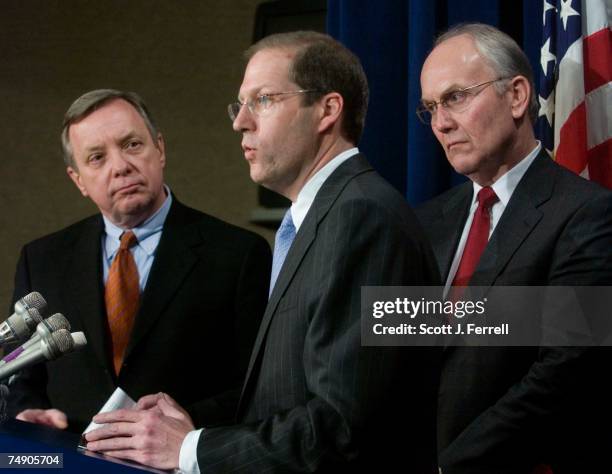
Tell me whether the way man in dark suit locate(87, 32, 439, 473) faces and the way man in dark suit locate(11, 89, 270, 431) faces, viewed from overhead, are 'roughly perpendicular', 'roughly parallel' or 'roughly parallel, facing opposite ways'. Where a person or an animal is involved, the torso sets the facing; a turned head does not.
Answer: roughly perpendicular

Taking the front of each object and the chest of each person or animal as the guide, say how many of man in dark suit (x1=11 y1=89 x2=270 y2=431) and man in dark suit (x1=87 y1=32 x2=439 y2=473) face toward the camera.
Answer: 1

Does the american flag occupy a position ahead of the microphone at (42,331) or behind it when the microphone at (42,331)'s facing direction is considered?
ahead

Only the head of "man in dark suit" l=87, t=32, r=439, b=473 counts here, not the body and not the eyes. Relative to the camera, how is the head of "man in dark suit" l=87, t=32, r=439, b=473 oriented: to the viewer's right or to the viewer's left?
to the viewer's left

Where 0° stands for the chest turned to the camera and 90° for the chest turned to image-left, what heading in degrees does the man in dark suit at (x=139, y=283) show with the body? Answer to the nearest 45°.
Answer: approximately 0°

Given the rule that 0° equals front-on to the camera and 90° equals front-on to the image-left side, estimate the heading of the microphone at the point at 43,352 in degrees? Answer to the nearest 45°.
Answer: approximately 270°

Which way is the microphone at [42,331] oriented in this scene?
to the viewer's right

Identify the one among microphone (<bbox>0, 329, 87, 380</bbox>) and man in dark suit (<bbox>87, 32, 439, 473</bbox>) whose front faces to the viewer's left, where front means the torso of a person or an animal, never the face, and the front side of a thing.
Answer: the man in dark suit
